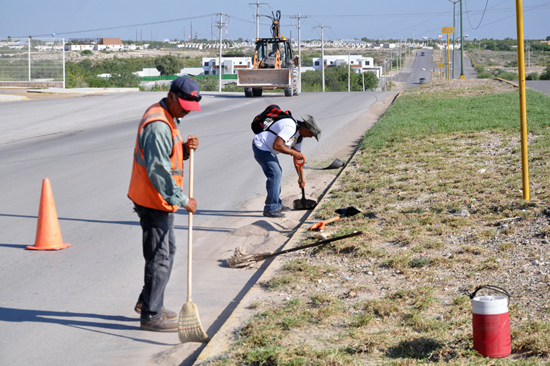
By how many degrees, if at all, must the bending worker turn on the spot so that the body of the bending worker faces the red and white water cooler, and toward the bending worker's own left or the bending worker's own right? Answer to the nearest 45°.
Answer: approximately 90° to the bending worker's own right

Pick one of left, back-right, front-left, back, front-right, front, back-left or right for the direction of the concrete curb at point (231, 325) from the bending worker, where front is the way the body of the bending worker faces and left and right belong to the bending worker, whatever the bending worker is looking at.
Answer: right

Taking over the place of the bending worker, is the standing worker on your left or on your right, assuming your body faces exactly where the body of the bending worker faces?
on your right

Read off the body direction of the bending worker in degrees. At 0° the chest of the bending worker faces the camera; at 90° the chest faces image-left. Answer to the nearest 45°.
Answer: approximately 270°

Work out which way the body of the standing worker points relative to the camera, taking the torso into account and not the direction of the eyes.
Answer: to the viewer's right

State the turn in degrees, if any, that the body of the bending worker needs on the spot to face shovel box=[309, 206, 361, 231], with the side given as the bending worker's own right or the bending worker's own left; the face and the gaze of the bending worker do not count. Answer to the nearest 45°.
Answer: approximately 45° to the bending worker's own right

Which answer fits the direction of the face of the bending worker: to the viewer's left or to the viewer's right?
to the viewer's right

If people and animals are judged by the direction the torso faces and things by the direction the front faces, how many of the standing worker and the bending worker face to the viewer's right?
2
